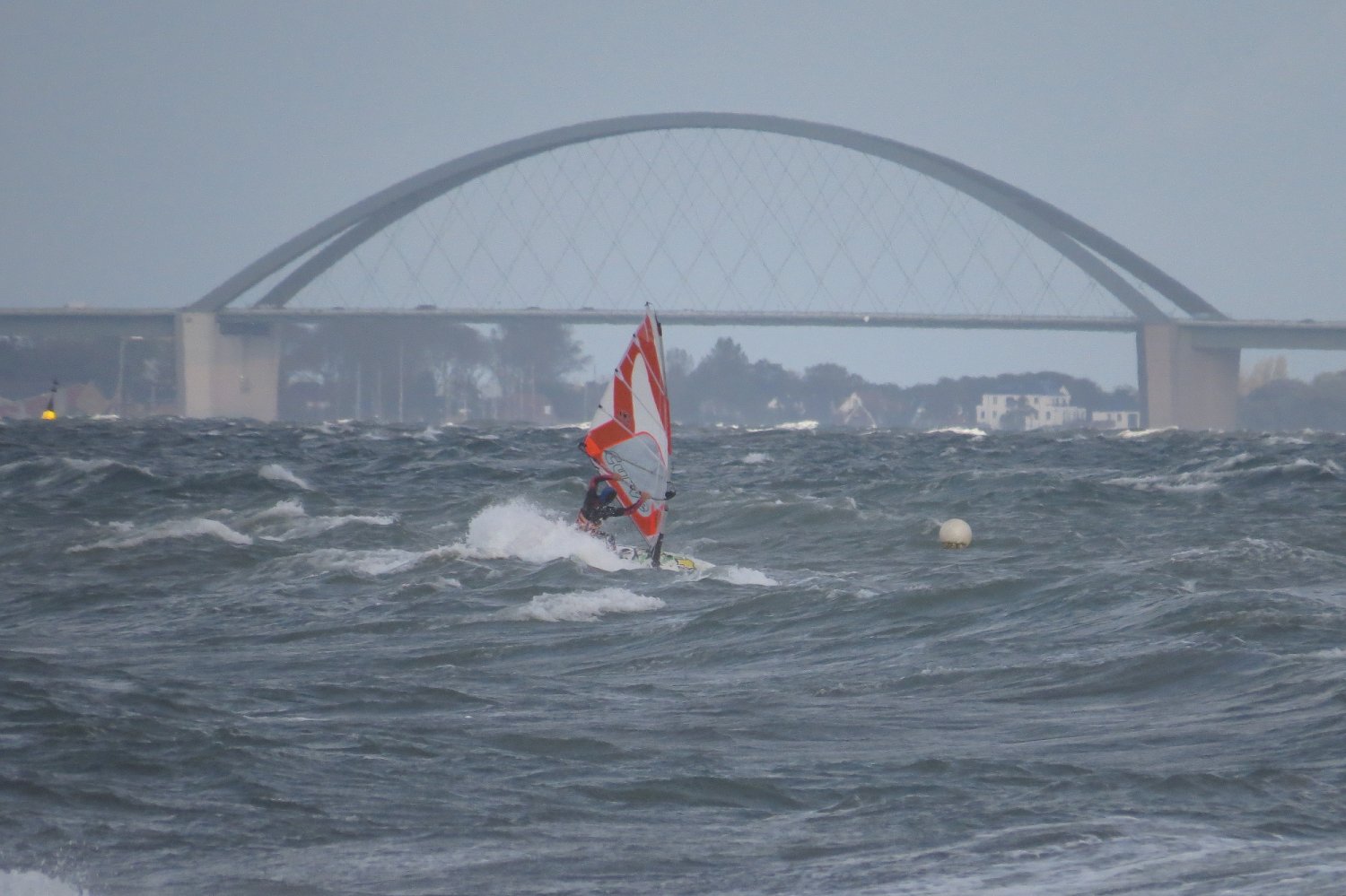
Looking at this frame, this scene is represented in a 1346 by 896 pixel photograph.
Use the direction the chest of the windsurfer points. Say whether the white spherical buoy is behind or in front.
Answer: in front

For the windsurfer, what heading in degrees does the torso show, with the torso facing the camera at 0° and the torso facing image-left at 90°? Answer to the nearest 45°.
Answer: approximately 270°
